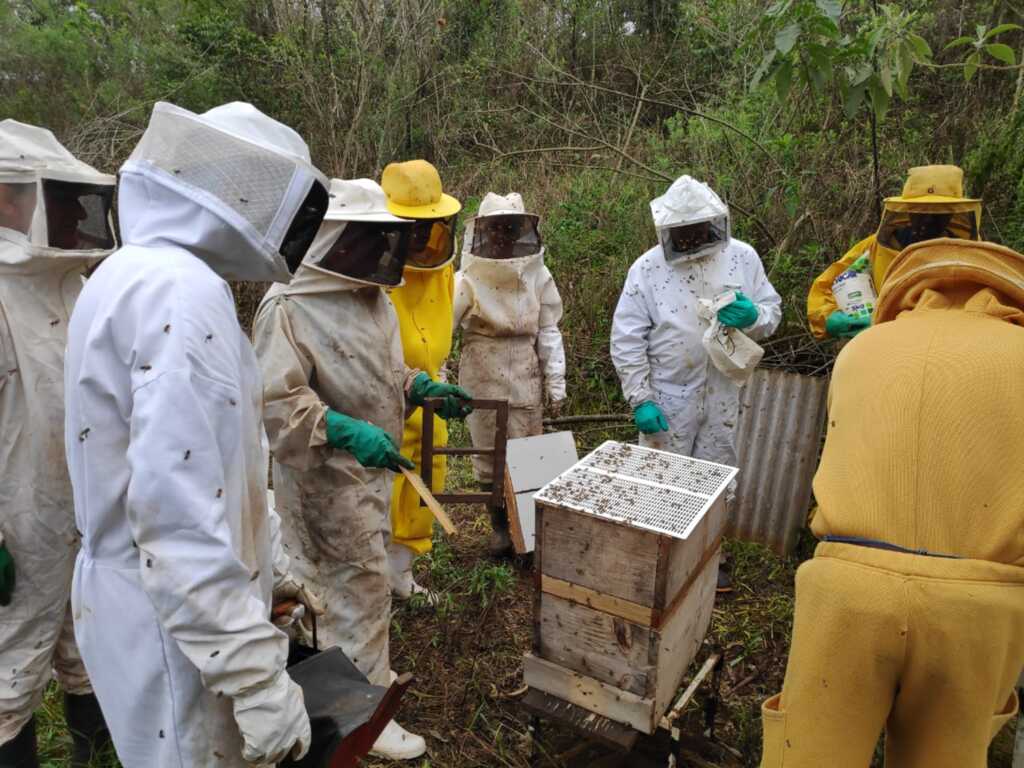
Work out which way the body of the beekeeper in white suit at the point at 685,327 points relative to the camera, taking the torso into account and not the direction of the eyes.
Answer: toward the camera

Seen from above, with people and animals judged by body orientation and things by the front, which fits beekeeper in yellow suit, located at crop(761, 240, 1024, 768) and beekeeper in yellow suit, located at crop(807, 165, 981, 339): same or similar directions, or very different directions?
very different directions

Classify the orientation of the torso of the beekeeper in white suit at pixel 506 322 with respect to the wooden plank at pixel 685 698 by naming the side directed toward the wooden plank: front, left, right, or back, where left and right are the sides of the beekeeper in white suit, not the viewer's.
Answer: front

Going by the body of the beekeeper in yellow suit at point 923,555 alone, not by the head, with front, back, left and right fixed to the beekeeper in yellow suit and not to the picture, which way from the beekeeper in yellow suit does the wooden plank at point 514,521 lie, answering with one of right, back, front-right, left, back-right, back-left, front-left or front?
front-left

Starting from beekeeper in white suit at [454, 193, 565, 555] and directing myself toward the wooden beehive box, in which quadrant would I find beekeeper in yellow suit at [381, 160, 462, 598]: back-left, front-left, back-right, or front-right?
front-right

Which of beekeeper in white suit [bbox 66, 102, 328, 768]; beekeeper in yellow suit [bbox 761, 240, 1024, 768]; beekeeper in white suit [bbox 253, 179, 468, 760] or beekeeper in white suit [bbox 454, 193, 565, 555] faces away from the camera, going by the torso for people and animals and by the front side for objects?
the beekeeper in yellow suit

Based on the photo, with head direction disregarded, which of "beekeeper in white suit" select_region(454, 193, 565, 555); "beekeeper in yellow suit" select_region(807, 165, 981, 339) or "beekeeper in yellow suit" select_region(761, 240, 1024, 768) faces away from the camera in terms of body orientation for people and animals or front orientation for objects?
"beekeeper in yellow suit" select_region(761, 240, 1024, 768)

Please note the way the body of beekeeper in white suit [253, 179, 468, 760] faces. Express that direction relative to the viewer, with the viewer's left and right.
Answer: facing the viewer and to the right of the viewer

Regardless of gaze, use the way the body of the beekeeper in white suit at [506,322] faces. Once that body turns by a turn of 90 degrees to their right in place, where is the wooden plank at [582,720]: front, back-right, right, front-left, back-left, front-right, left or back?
left

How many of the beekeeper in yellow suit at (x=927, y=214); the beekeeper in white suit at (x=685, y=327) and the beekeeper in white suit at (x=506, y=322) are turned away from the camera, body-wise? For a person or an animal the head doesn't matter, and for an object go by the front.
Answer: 0

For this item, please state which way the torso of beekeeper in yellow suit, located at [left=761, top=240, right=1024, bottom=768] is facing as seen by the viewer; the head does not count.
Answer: away from the camera

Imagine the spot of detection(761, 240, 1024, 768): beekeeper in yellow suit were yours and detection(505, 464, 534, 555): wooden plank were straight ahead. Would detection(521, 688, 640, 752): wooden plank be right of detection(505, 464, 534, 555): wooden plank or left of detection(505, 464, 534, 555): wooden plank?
left

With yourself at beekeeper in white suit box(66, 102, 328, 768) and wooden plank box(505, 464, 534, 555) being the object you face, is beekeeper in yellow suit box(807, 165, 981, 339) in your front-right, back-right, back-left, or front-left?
front-right

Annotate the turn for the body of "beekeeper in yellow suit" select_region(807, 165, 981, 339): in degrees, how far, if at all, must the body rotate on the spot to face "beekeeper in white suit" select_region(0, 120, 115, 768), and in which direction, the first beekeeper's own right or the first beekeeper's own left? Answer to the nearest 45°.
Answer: approximately 45° to the first beekeeper's own right

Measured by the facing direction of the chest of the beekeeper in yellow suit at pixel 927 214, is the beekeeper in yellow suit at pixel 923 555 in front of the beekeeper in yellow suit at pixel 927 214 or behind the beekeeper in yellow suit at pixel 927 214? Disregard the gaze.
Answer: in front

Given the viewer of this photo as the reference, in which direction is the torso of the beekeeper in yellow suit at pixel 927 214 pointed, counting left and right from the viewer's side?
facing the viewer

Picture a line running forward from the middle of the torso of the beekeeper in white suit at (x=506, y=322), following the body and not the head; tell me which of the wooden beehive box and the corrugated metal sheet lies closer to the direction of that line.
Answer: the wooden beehive box
